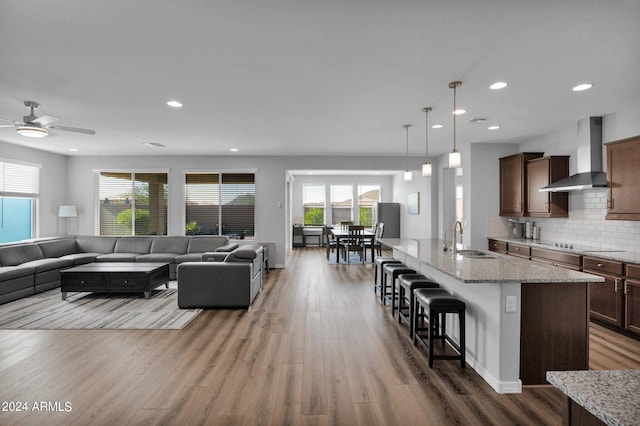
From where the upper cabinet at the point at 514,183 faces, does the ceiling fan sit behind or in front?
in front

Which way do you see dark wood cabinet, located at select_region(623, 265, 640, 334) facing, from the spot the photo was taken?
facing the viewer and to the left of the viewer

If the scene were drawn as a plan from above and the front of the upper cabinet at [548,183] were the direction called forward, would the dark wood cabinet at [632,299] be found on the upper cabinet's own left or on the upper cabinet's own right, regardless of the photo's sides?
on the upper cabinet's own left

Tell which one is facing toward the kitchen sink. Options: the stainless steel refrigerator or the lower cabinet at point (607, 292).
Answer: the lower cabinet

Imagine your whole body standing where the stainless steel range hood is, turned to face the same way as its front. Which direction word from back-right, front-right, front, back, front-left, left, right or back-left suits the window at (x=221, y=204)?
front-right

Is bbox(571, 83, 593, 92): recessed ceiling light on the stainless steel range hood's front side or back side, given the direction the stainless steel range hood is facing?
on the front side

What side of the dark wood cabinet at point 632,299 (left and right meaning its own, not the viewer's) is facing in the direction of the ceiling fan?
front

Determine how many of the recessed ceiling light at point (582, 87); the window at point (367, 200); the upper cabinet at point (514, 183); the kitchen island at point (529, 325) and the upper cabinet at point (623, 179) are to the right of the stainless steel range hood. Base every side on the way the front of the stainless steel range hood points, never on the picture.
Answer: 2

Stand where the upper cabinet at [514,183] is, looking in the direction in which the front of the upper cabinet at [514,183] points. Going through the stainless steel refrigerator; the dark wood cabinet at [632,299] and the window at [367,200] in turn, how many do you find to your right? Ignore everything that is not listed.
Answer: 2

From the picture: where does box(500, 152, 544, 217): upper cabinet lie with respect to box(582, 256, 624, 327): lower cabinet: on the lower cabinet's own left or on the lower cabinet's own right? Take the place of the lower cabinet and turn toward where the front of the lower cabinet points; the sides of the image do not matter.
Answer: on the lower cabinet's own right

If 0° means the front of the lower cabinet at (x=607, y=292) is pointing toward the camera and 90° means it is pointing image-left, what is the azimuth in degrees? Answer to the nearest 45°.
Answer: approximately 45°

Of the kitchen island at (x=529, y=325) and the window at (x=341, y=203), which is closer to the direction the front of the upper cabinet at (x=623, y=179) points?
the kitchen island

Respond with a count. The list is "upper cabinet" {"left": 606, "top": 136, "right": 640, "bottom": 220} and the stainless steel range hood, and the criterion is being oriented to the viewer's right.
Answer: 0

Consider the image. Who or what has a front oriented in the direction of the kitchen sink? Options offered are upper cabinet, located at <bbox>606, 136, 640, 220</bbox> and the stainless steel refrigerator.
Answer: the upper cabinet

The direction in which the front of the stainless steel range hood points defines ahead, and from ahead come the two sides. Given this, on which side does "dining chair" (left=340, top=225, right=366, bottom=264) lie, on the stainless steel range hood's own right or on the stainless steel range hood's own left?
on the stainless steel range hood's own right

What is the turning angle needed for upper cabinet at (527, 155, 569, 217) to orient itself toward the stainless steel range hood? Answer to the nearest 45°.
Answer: approximately 90° to its left

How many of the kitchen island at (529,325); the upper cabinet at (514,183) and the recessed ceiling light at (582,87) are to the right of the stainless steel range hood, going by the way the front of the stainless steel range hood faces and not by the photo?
1
